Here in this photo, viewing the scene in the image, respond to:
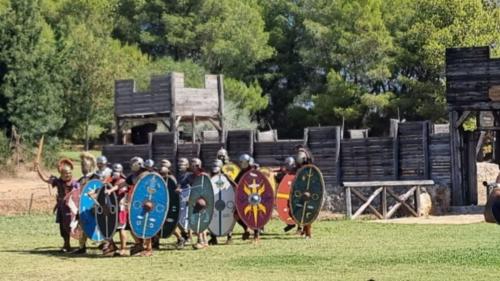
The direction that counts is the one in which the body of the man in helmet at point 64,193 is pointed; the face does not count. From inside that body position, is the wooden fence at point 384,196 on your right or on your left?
on your left

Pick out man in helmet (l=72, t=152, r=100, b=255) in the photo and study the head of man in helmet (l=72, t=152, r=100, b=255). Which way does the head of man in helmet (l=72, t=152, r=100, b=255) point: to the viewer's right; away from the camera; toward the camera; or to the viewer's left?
toward the camera

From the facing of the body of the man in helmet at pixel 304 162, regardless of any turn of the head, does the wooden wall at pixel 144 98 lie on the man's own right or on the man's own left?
on the man's own right

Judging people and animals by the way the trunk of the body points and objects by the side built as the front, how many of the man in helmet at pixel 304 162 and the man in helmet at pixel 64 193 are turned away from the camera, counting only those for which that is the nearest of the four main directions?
0
